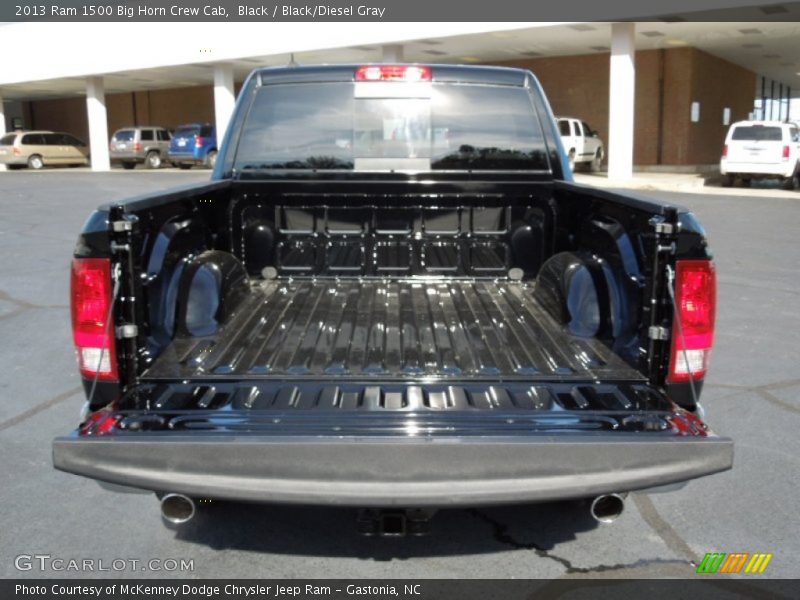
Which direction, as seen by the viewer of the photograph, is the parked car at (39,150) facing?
facing away from the viewer and to the right of the viewer

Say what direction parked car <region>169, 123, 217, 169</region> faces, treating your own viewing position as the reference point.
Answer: facing away from the viewer and to the right of the viewer

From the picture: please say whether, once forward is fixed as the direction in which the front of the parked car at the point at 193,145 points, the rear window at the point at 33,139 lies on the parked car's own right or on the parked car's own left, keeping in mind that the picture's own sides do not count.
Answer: on the parked car's own left

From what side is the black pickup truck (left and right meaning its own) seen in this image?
back

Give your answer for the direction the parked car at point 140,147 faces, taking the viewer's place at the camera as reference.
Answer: facing away from the viewer and to the right of the viewer

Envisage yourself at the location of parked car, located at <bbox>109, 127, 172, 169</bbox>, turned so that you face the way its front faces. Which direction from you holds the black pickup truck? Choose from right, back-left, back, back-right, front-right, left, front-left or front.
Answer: back-right

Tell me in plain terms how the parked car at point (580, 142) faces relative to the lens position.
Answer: facing away from the viewer and to the right of the viewer

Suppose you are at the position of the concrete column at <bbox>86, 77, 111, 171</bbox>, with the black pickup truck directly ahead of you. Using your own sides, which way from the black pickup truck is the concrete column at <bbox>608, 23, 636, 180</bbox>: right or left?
left

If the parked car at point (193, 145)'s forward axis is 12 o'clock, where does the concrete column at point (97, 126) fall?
The concrete column is roughly at 9 o'clock from the parked car.

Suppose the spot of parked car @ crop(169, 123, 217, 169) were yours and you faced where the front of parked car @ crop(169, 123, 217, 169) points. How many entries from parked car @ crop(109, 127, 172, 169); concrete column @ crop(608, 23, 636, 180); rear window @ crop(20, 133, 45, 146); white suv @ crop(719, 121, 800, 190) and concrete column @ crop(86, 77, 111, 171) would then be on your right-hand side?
2

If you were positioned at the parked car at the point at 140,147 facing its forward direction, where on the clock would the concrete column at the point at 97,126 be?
The concrete column is roughly at 8 o'clock from the parked car.
